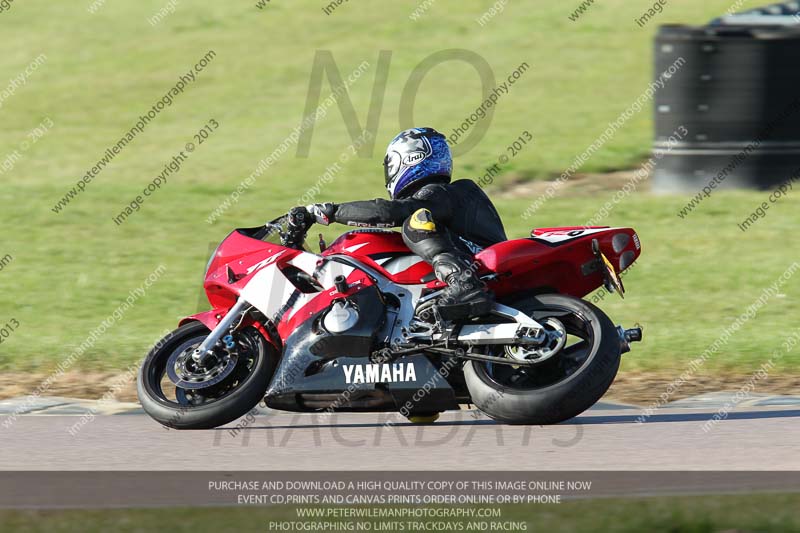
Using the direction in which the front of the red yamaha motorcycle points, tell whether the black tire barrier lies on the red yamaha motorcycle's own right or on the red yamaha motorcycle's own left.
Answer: on the red yamaha motorcycle's own right

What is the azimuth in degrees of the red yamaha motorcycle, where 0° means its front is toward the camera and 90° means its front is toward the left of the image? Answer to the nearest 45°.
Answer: approximately 90°

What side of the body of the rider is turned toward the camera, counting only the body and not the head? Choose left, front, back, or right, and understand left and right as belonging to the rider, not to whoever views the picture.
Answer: left

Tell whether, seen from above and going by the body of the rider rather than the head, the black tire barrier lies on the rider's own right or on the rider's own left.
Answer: on the rider's own right
